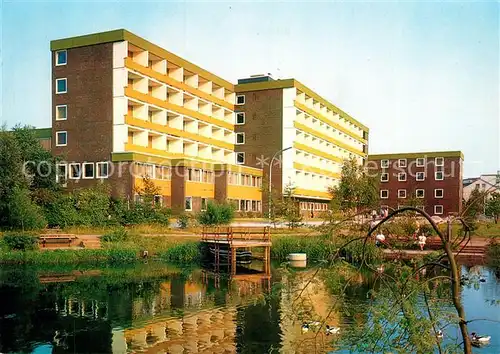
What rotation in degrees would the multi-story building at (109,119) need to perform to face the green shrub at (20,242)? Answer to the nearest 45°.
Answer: approximately 45° to its right

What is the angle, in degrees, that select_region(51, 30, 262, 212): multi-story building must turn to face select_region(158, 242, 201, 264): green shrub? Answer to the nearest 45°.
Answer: approximately 45° to its right

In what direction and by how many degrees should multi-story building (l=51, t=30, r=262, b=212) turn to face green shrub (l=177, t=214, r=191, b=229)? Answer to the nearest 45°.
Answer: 0° — it already faces it

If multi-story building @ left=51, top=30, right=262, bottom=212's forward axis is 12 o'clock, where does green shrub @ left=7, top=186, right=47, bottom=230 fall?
The green shrub is roughly at 2 o'clock from the multi-story building.

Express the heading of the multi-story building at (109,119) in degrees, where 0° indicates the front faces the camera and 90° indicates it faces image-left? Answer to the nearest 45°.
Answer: approximately 315°
